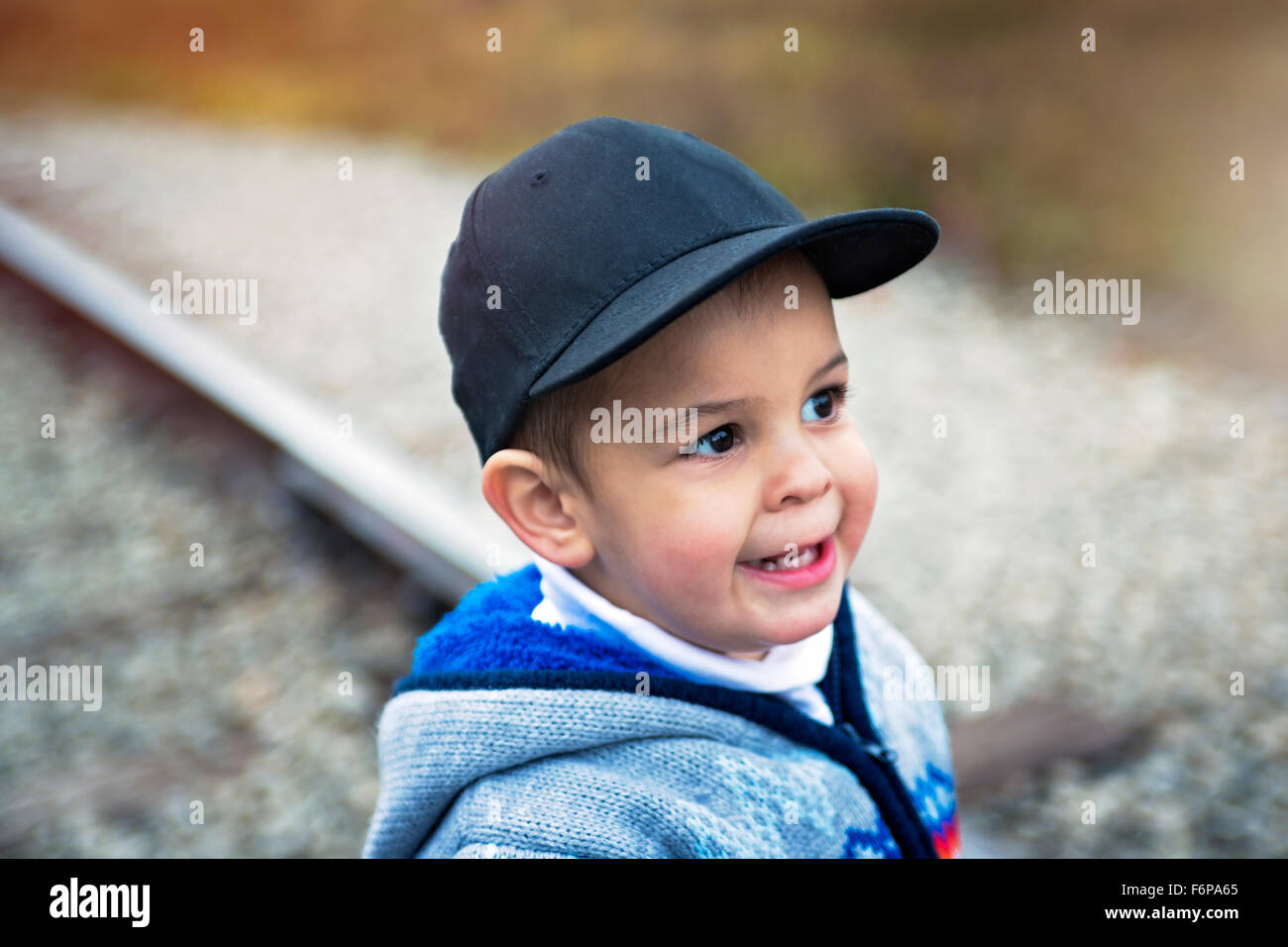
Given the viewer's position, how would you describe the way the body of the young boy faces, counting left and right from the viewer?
facing the viewer and to the right of the viewer

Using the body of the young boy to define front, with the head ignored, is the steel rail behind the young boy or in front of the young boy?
behind
